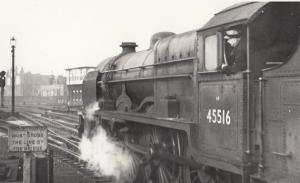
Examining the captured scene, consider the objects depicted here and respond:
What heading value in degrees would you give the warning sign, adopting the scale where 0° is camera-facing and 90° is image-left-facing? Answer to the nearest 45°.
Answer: approximately 0°

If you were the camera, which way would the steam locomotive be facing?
facing away from the viewer and to the left of the viewer

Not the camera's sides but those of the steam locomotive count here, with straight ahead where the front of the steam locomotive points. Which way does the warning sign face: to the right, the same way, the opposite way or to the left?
the opposite way

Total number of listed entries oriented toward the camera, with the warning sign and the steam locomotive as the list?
1

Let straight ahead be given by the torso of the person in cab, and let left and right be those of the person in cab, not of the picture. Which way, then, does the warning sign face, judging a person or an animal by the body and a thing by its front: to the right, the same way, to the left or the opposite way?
to the left

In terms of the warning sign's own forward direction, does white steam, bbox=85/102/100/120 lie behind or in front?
behind

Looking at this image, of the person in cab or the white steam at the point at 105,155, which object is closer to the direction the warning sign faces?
the person in cab

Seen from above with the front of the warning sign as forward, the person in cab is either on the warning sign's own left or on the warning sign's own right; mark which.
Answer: on the warning sign's own left

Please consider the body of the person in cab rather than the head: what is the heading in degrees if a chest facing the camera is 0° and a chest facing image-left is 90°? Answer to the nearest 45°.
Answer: approximately 45°
